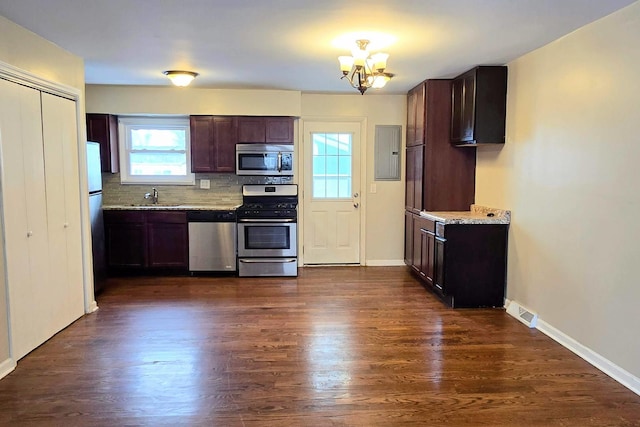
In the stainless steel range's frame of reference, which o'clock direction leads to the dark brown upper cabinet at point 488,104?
The dark brown upper cabinet is roughly at 10 o'clock from the stainless steel range.

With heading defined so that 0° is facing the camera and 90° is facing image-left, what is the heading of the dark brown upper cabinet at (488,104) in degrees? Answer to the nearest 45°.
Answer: approximately 90°

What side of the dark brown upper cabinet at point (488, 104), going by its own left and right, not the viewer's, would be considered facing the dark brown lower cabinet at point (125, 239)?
front

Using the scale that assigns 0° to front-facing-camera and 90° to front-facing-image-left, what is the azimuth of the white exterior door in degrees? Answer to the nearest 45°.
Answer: approximately 0°

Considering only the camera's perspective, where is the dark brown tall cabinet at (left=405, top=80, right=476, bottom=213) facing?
facing to the left of the viewer

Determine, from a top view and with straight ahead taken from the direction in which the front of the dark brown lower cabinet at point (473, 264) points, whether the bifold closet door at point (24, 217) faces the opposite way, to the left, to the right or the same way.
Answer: the opposite way

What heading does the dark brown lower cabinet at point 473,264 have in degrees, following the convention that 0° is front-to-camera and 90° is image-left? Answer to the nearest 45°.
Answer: approximately 90°

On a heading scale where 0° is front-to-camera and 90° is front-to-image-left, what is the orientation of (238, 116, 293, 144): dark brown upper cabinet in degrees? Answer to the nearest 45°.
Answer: approximately 0°

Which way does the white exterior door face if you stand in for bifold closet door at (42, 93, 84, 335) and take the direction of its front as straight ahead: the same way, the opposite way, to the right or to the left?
to the right
